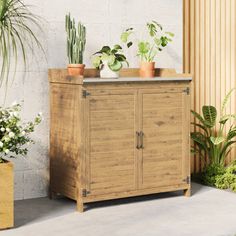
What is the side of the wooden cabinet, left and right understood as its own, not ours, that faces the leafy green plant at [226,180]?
left

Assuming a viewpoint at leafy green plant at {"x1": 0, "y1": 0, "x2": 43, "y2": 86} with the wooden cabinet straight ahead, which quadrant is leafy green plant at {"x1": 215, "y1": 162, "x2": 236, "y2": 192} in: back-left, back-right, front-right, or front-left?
front-left

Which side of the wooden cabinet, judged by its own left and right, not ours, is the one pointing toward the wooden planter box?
right

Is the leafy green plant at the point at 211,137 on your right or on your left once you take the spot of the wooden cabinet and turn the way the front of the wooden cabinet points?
on your left

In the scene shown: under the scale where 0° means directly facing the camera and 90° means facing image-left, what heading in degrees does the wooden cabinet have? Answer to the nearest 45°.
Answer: approximately 315°

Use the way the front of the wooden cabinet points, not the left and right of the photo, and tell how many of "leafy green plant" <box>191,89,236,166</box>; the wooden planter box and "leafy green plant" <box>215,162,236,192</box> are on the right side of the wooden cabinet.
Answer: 1
